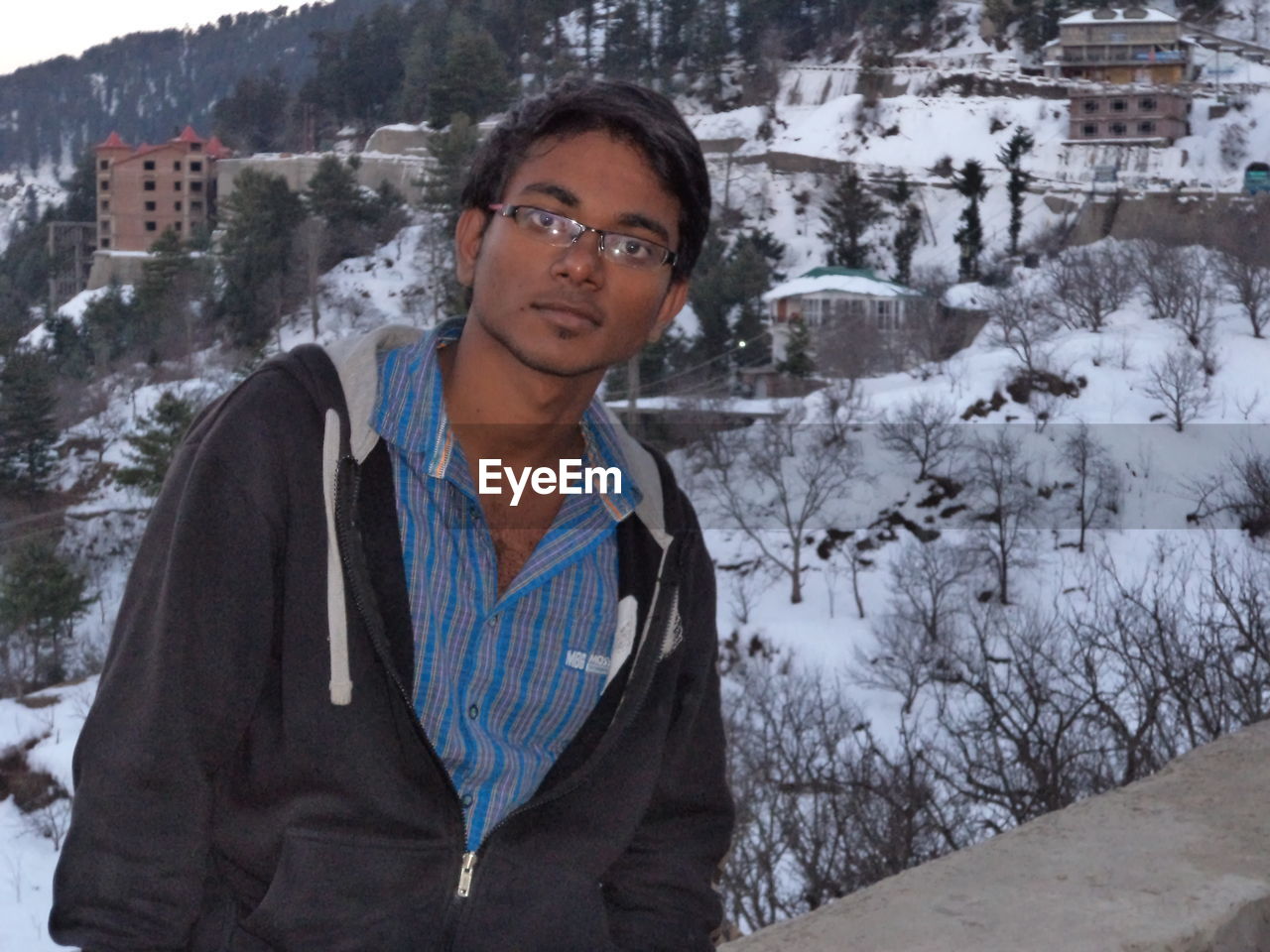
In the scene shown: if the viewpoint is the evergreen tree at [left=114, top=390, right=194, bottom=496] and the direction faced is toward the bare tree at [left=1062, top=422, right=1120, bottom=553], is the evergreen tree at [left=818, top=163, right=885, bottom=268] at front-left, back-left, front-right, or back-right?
front-left

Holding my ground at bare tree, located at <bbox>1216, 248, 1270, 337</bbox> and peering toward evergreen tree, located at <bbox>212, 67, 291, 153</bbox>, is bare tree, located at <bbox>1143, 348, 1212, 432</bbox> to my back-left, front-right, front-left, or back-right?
back-left

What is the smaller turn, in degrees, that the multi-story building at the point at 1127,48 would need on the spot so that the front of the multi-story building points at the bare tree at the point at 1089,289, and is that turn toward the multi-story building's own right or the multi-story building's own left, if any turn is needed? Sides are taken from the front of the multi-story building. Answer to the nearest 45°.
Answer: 0° — it already faces it

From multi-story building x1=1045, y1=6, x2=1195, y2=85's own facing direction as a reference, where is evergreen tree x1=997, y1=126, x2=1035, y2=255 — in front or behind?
in front

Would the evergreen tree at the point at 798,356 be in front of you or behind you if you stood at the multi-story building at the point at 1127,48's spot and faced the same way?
in front

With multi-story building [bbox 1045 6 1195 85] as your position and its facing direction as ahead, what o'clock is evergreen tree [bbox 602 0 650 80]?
The evergreen tree is roughly at 4 o'clock from the multi-story building.

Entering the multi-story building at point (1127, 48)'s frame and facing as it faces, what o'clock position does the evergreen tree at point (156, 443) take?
The evergreen tree is roughly at 1 o'clock from the multi-story building.

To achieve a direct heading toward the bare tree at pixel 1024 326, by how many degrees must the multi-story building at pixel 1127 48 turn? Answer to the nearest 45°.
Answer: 0° — it already faces it

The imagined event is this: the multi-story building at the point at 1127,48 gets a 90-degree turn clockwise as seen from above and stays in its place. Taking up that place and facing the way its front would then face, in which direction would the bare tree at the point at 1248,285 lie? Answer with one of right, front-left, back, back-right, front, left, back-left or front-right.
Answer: left

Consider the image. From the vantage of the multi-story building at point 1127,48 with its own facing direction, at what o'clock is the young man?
The young man is roughly at 12 o'clock from the multi-story building.

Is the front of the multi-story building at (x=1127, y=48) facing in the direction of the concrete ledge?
yes

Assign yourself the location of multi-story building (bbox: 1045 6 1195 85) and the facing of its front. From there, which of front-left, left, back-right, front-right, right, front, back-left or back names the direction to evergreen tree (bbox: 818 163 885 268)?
front-right

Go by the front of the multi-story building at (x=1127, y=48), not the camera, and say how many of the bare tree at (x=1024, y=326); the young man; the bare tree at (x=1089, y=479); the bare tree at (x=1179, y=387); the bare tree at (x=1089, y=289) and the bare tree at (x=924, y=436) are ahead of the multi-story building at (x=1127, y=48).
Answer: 6

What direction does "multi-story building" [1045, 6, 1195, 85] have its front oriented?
toward the camera

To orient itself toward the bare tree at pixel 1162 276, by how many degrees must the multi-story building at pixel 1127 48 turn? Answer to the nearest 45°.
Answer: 0° — it already faces it

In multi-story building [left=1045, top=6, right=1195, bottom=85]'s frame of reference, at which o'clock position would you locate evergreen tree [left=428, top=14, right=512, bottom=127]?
The evergreen tree is roughly at 3 o'clock from the multi-story building.

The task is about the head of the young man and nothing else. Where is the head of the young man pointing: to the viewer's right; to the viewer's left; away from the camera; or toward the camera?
toward the camera

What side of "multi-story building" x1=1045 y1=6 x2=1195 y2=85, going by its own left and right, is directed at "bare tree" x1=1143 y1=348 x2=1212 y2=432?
front

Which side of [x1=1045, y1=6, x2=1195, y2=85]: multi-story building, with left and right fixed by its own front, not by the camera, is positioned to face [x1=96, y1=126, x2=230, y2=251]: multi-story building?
right
